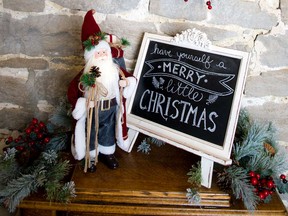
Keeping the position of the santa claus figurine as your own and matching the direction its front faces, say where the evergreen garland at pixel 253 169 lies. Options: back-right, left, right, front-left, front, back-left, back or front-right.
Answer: left

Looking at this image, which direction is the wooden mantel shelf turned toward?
toward the camera
